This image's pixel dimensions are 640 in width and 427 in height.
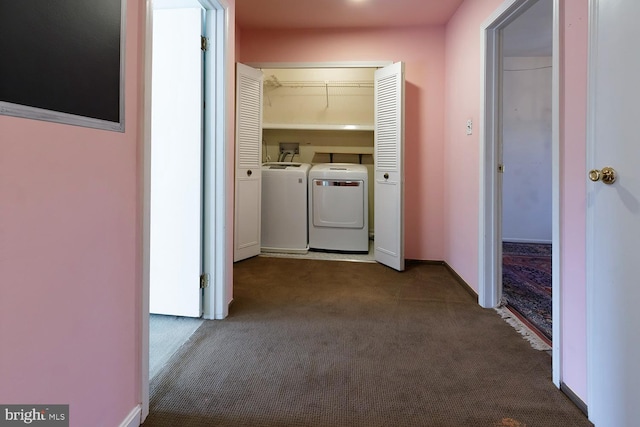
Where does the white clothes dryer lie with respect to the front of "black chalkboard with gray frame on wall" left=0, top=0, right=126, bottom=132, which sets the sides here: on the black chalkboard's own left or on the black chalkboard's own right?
on the black chalkboard's own left

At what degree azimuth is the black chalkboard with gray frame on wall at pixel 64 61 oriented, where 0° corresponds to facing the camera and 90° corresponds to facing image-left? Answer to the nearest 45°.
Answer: approximately 315°

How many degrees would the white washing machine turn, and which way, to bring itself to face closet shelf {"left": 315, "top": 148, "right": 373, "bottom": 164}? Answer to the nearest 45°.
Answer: approximately 135° to its left

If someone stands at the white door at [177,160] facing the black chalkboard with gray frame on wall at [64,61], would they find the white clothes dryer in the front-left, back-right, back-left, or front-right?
back-left

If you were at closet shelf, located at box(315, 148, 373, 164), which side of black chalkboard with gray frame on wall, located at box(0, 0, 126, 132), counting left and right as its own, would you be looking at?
left

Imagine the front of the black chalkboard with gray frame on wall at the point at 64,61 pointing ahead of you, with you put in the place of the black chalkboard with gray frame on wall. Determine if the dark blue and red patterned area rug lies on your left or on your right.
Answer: on your left

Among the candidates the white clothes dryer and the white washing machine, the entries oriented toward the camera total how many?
2

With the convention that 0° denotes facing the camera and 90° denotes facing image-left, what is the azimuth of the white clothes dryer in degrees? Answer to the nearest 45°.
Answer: approximately 0°

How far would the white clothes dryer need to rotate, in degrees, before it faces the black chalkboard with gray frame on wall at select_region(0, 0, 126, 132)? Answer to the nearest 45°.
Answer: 0° — it already faces it

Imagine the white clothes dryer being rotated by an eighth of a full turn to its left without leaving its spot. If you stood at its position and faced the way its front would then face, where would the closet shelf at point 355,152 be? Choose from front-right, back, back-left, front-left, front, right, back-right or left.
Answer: back-left
